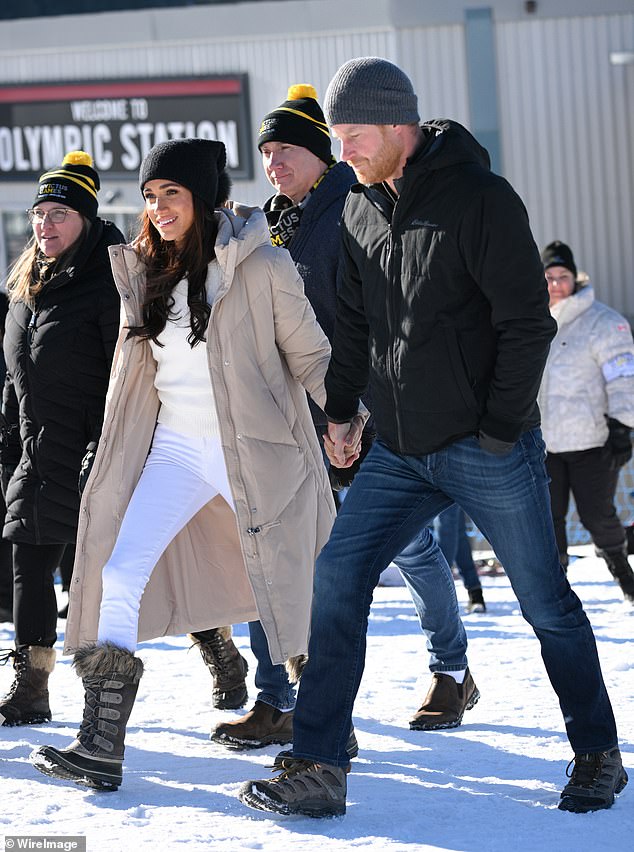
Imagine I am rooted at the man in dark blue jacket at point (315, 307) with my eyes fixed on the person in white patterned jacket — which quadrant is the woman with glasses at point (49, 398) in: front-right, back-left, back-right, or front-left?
back-left

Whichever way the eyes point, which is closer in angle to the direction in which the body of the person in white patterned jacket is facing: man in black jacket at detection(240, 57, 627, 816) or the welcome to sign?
the man in black jacket

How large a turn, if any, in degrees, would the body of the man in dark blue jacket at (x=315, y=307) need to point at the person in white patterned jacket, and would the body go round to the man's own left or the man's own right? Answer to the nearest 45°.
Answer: approximately 180°

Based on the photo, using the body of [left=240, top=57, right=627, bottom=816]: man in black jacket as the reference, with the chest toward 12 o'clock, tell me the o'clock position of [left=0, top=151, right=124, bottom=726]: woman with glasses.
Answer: The woman with glasses is roughly at 3 o'clock from the man in black jacket.

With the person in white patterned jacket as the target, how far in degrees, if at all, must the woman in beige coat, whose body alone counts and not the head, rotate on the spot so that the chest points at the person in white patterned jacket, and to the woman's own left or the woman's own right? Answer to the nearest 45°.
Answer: approximately 180°

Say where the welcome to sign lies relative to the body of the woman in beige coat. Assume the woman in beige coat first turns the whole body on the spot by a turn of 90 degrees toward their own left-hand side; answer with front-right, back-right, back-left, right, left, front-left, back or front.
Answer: back-left

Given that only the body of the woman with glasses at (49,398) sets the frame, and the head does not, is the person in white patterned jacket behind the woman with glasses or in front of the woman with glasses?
behind

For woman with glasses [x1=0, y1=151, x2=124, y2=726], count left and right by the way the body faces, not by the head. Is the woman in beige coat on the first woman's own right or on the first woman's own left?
on the first woman's own left

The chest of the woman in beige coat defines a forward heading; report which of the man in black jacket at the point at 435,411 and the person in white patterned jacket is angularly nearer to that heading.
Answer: the man in black jacket

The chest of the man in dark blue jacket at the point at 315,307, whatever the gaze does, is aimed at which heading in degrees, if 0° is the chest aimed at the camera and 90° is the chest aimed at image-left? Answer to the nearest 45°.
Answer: approximately 45°
